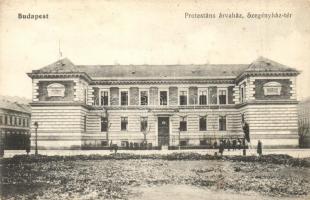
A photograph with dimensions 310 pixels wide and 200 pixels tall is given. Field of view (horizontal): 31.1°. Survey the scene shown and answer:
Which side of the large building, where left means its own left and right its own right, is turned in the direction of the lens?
front

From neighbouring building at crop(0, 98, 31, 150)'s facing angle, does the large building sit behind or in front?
in front

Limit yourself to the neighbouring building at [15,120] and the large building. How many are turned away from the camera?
0

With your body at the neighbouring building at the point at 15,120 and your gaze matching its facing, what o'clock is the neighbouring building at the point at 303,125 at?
the neighbouring building at the point at 303,125 is roughly at 12 o'clock from the neighbouring building at the point at 15,120.

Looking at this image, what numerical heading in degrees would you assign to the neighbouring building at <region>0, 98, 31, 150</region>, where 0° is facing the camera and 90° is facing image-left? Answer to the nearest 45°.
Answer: approximately 315°

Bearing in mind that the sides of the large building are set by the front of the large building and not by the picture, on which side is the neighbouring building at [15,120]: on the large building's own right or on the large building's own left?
on the large building's own right
